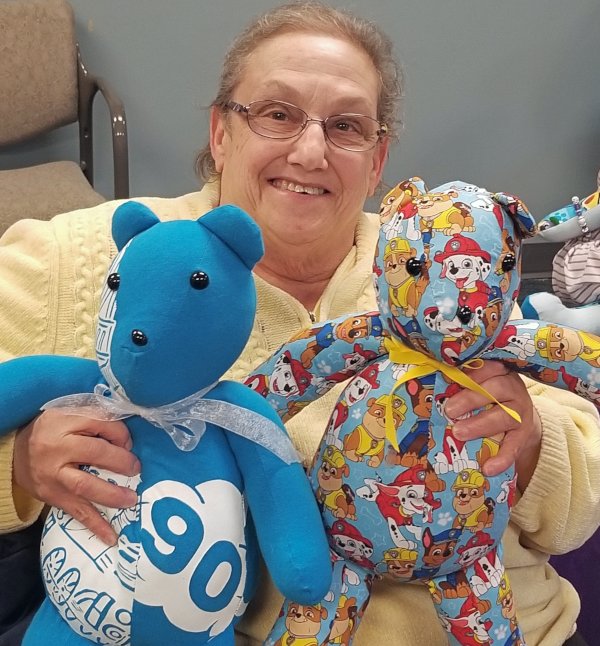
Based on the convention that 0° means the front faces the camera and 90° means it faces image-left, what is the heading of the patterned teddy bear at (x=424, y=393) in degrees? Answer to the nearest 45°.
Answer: approximately 0°

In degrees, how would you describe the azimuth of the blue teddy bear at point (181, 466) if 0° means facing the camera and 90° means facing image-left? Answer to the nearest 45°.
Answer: approximately 45°

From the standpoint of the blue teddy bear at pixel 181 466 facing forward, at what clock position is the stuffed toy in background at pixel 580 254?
The stuffed toy in background is roughly at 8 o'clock from the blue teddy bear.
